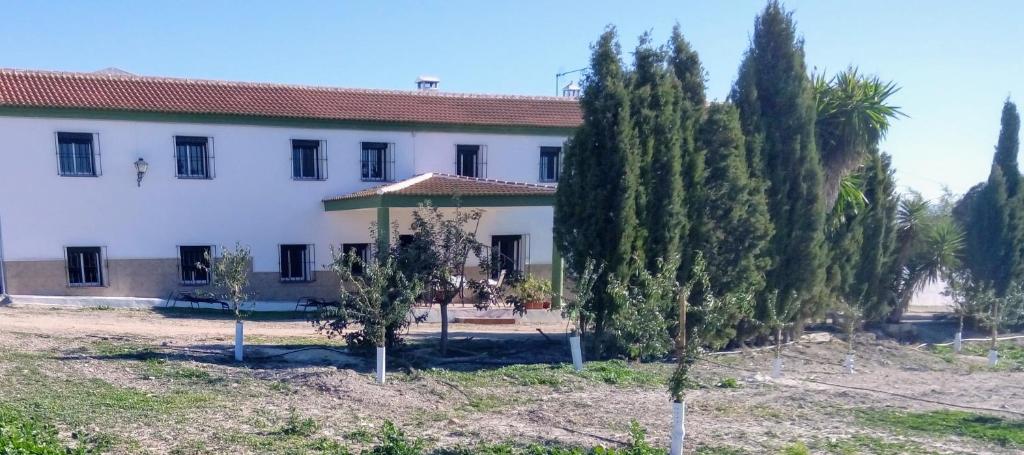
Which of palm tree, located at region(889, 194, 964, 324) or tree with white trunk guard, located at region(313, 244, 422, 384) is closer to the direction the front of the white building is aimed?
the tree with white trunk guard

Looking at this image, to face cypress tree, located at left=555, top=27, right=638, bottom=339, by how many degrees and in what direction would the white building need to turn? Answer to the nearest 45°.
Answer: approximately 45° to its left

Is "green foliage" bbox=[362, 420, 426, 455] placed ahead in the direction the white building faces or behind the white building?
ahead

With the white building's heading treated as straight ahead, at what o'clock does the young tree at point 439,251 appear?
The young tree is roughly at 11 o'clock from the white building.

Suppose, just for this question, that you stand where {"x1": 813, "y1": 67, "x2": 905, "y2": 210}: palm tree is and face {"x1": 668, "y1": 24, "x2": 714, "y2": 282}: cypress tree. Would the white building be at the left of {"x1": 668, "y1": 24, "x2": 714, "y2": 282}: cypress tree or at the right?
right

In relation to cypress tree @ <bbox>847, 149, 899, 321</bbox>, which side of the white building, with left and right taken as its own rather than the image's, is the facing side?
left

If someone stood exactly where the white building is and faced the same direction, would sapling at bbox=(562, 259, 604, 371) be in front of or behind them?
in front

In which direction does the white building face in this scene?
toward the camera

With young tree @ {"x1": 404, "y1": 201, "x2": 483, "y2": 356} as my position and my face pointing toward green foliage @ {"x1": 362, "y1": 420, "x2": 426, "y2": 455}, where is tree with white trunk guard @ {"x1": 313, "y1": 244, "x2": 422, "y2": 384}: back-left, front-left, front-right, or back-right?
front-right

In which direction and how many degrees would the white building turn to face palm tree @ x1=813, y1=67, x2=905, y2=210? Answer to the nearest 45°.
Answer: approximately 45° to its left

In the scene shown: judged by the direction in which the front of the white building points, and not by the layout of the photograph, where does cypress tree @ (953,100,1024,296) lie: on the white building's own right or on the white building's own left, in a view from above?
on the white building's own left

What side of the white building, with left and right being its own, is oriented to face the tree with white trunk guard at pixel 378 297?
front

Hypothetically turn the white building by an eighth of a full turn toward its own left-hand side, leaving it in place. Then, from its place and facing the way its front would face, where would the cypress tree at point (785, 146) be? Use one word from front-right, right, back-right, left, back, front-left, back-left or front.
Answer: front
